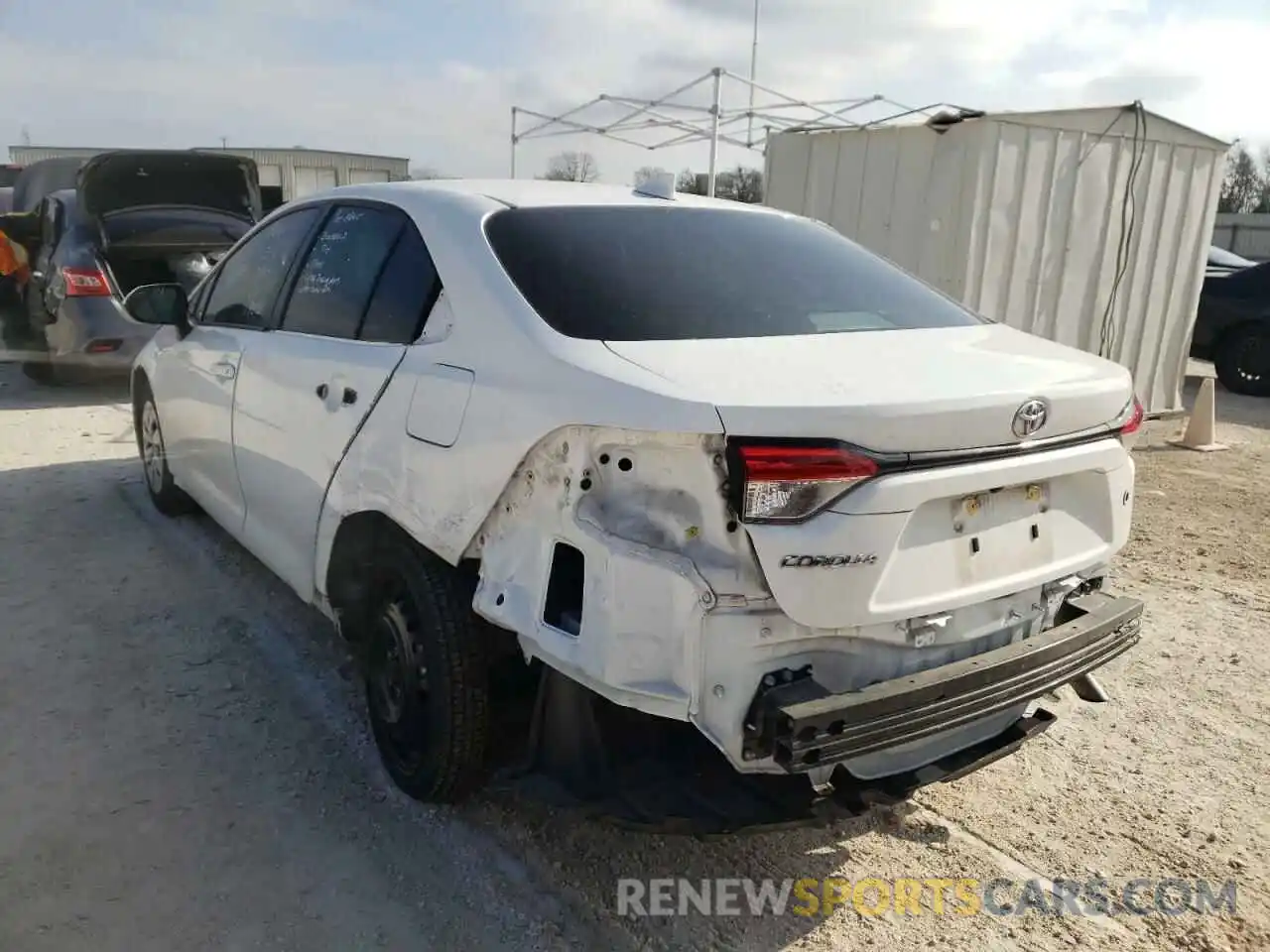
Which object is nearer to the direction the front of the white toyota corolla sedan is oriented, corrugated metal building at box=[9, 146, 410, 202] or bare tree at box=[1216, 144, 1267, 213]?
the corrugated metal building

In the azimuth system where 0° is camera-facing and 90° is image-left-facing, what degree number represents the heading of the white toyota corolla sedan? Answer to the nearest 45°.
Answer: approximately 135°

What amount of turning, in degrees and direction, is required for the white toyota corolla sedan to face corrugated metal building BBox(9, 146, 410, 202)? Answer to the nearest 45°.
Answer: approximately 45° to its right

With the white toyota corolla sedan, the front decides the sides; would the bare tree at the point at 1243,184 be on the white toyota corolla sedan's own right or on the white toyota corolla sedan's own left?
on the white toyota corolla sedan's own right

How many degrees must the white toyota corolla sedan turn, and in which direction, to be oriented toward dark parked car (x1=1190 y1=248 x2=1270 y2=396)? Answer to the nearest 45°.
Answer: approximately 90° to its right

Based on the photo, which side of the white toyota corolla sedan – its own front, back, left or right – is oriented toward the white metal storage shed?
right

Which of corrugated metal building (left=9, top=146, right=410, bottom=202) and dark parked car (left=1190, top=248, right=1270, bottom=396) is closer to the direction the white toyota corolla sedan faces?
the corrugated metal building

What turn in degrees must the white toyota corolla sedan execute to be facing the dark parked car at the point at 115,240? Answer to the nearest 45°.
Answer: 0° — it already faces it

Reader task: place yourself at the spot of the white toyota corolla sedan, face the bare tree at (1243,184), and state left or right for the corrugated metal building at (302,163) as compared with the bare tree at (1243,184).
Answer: left
